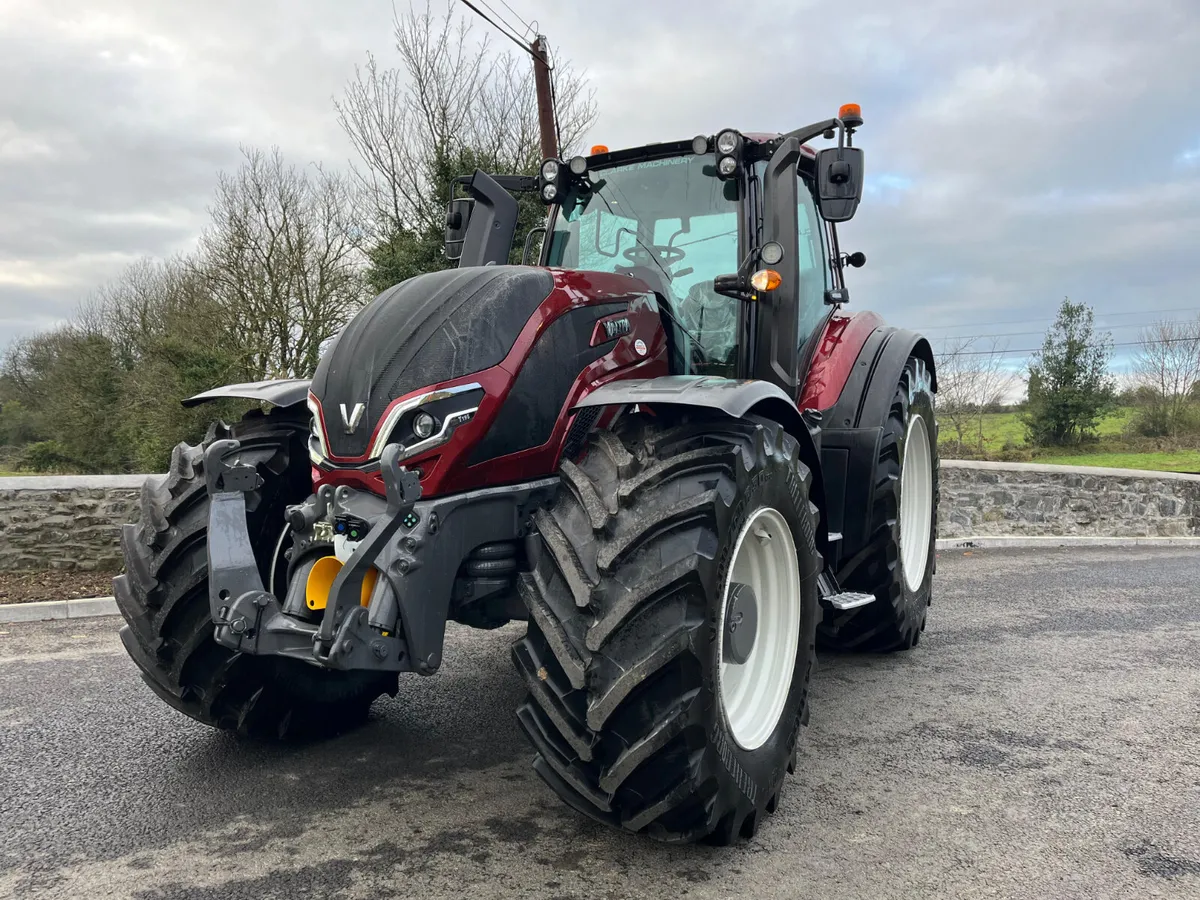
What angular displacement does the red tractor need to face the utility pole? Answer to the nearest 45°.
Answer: approximately 135° to its right

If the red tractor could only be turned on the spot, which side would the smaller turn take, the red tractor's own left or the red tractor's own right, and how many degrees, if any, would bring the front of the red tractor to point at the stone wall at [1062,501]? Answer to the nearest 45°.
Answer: approximately 180°

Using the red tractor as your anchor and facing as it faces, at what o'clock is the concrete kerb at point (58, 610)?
The concrete kerb is roughly at 3 o'clock from the red tractor.

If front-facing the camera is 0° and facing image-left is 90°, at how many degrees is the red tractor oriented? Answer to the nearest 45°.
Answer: approximately 45°

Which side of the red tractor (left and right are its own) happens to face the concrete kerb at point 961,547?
back
